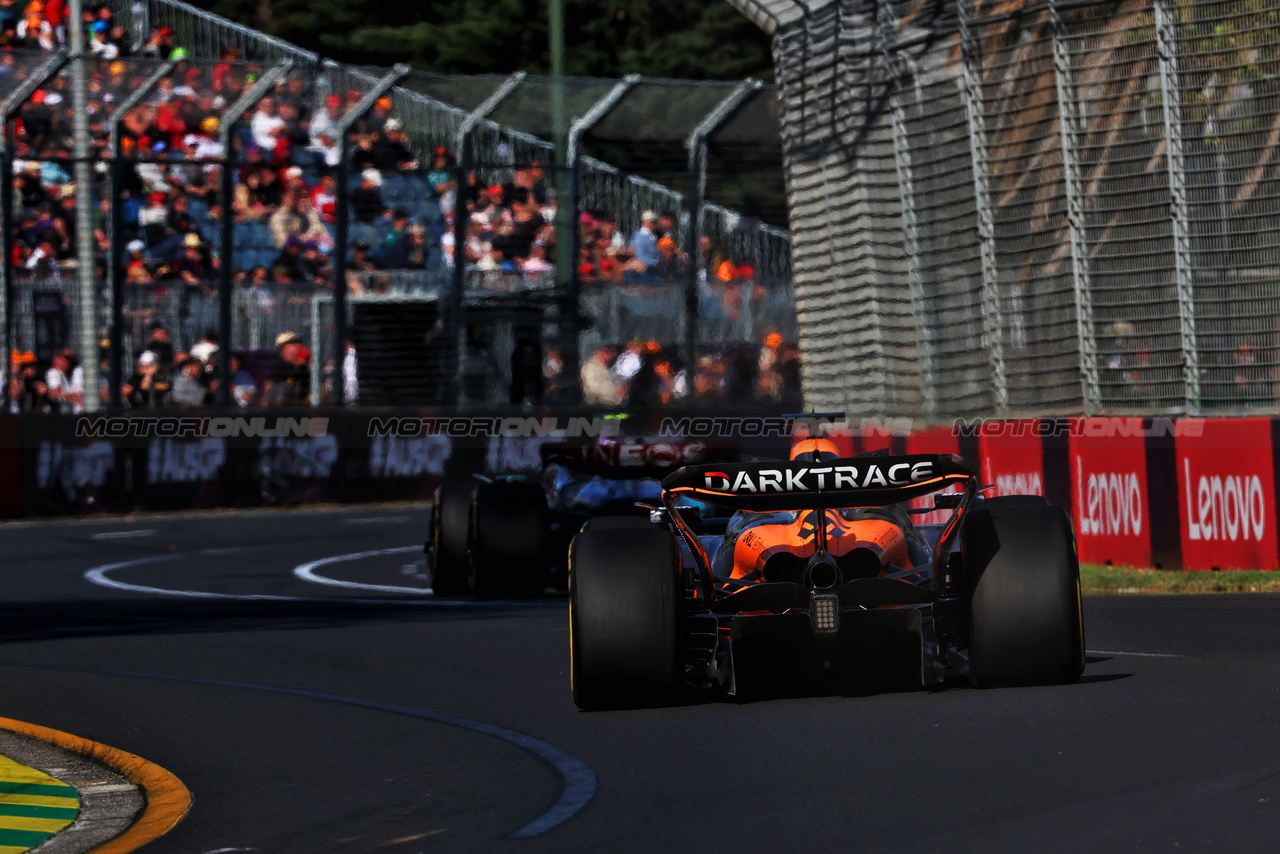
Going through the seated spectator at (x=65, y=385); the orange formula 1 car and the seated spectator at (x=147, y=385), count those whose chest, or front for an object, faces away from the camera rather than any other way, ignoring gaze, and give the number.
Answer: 1

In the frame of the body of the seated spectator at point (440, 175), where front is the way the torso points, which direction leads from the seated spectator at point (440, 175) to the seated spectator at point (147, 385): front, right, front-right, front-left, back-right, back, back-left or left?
right

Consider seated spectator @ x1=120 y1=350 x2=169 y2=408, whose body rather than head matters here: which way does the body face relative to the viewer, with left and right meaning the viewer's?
facing the viewer

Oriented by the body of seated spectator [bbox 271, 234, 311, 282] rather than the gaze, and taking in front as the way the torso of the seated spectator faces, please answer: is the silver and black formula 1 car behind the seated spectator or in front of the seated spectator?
in front

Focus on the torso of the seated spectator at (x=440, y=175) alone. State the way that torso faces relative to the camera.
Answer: toward the camera

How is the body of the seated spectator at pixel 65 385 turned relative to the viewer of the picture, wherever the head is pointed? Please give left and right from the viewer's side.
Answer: facing the viewer

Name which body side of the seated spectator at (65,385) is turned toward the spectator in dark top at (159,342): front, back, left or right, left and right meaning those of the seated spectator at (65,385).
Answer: left

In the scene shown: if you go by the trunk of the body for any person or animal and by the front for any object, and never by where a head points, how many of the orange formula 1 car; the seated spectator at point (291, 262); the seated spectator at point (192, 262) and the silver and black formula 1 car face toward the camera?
2

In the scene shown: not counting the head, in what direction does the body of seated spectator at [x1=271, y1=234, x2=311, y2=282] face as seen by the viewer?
toward the camera

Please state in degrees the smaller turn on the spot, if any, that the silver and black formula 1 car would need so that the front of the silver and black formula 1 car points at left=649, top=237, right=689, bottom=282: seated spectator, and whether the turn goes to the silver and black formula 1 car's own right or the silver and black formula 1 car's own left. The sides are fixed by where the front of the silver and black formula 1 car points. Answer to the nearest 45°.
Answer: approximately 45° to the silver and black formula 1 car's own right

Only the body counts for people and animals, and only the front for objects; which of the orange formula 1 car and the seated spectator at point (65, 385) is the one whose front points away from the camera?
the orange formula 1 car
